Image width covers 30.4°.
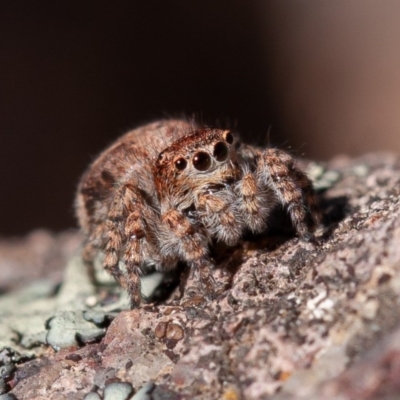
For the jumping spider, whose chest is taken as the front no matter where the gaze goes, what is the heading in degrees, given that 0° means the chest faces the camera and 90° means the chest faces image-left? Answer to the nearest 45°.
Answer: approximately 315°
